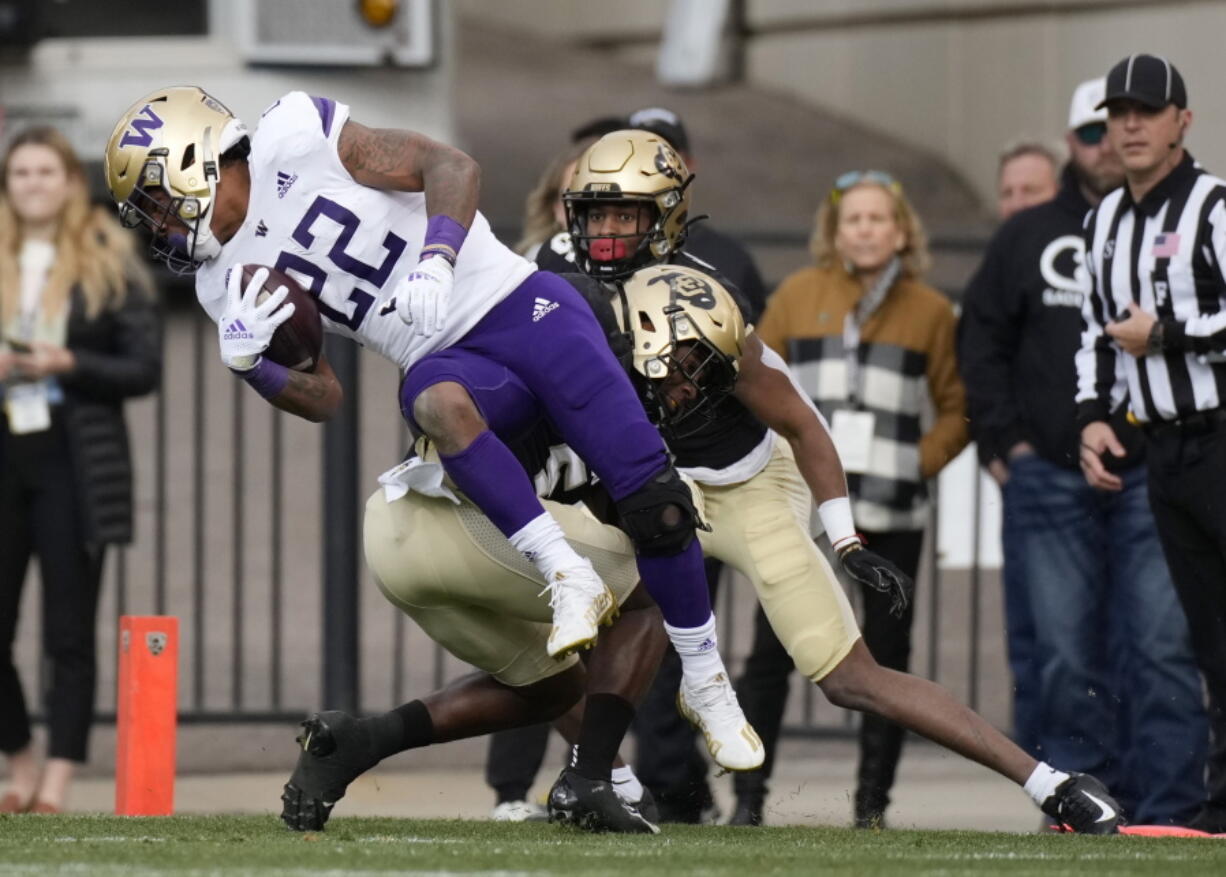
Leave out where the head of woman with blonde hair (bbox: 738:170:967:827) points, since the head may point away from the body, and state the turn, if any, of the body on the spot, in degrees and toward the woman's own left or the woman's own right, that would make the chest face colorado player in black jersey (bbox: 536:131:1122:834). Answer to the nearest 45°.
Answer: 0° — they already face them

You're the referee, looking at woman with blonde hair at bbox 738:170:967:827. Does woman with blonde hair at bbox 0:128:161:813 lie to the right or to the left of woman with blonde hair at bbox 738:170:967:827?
left

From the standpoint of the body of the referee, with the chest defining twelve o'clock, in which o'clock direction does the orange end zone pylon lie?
The orange end zone pylon is roughly at 1 o'clock from the referee.

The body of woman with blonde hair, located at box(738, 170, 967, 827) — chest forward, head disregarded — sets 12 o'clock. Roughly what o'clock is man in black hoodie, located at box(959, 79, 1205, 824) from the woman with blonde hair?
The man in black hoodie is roughly at 10 o'clock from the woman with blonde hair.

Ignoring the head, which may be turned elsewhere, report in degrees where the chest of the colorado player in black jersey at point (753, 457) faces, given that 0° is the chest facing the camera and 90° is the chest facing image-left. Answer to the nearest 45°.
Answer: approximately 45°

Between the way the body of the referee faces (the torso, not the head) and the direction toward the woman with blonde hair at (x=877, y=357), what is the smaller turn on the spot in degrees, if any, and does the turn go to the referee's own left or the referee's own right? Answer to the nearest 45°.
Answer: approximately 90° to the referee's own right

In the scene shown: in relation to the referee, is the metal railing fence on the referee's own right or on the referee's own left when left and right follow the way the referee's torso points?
on the referee's own right

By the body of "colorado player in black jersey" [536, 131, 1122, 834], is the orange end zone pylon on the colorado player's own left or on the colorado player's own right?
on the colorado player's own right

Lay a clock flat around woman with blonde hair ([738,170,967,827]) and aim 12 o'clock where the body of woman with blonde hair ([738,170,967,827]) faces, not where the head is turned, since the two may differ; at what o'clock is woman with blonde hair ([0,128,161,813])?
woman with blonde hair ([0,128,161,813]) is roughly at 3 o'clock from woman with blonde hair ([738,170,967,827]).

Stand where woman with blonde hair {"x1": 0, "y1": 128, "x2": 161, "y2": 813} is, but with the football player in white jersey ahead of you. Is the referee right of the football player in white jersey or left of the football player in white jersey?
left
